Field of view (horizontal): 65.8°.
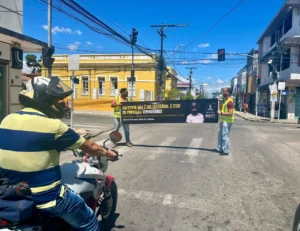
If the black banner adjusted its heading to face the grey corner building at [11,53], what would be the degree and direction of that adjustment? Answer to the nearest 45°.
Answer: approximately 90° to its right

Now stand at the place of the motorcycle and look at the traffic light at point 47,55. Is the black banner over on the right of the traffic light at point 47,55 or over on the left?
right

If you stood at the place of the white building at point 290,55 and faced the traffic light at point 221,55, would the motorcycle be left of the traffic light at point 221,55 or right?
left

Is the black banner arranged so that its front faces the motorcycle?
yes

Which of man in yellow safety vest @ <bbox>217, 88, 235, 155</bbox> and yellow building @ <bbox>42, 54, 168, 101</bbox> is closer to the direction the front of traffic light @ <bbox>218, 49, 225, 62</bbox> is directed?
the man in yellow safety vest

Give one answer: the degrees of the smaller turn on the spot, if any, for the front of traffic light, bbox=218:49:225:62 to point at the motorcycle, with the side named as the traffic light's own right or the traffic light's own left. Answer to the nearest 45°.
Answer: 0° — it already faces it

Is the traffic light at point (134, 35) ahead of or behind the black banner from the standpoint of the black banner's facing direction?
behind

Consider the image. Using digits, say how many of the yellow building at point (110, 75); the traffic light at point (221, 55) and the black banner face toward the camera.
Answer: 3

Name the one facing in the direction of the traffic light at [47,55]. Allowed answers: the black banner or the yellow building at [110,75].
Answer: the yellow building

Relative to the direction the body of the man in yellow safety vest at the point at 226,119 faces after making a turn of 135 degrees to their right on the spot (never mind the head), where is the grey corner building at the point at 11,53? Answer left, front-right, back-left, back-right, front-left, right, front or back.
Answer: back-left

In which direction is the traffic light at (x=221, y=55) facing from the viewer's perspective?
toward the camera
